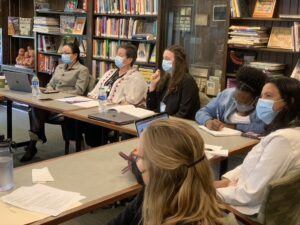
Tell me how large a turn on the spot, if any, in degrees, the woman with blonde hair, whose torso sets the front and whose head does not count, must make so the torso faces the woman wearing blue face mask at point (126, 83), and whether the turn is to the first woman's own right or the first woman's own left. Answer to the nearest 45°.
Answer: approximately 45° to the first woman's own right

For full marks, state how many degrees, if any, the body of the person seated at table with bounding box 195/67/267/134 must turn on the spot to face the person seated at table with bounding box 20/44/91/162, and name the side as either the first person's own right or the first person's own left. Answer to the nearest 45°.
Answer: approximately 90° to the first person's own right

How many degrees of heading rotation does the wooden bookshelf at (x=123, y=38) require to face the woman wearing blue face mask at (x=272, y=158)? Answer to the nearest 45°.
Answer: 0° — it already faces them

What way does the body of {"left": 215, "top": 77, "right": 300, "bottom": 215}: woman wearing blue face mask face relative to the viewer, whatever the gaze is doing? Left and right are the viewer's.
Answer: facing to the left of the viewer

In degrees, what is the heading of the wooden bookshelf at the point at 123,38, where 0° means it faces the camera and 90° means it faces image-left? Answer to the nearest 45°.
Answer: approximately 0°

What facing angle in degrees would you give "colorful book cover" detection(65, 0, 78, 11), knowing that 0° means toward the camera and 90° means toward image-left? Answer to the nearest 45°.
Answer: approximately 0°

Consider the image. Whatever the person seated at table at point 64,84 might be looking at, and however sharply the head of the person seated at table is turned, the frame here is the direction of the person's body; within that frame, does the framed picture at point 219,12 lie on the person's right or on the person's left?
on the person's left
